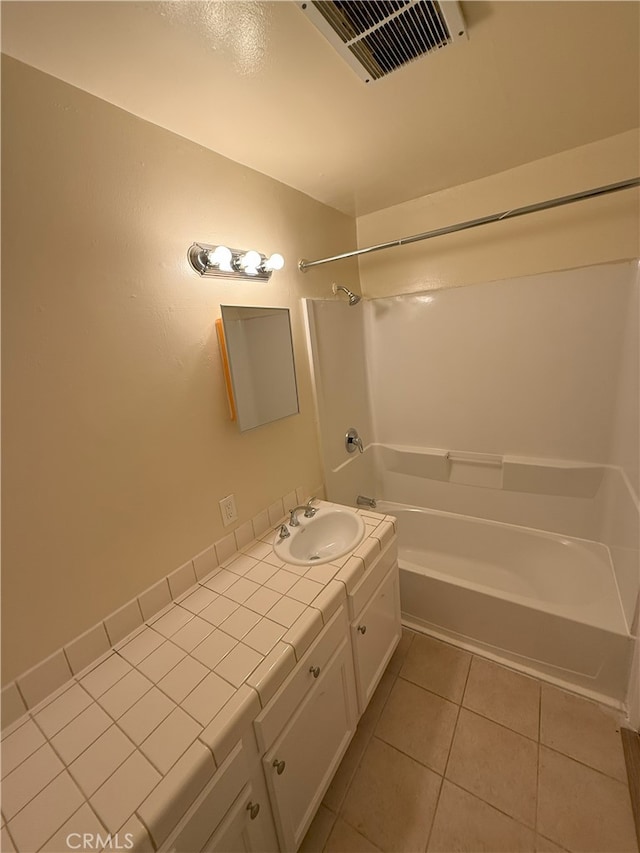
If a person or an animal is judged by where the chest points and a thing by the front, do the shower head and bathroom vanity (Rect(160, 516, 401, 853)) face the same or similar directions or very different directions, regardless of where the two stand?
same or similar directions

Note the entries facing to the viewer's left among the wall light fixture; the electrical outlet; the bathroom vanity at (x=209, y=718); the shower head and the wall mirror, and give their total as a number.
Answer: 0

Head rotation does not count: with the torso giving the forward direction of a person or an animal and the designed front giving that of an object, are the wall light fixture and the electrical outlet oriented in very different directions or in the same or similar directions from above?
same or similar directions

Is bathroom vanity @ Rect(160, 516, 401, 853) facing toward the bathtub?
no

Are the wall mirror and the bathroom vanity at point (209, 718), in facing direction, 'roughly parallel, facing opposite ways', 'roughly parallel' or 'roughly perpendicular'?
roughly parallel

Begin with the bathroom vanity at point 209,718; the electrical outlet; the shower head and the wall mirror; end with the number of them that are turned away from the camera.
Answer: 0

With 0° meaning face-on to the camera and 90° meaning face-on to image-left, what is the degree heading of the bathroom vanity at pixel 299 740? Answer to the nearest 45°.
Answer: approximately 315°

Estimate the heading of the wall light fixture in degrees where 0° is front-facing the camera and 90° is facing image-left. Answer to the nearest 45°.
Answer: approximately 315°

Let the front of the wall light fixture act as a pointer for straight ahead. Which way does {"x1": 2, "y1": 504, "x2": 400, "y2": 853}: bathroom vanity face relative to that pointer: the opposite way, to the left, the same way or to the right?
the same way

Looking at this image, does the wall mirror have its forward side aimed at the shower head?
no

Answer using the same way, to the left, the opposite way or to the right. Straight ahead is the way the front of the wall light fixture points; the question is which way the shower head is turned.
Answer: the same way

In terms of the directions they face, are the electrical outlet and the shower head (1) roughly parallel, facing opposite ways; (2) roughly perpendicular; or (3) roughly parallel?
roughly parallel

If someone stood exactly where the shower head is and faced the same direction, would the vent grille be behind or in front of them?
in front
